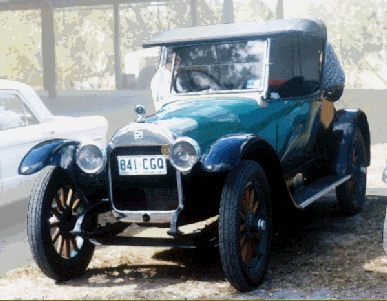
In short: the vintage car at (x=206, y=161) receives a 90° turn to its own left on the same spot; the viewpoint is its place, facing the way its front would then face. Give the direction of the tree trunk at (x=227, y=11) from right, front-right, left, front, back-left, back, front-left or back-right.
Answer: back-left

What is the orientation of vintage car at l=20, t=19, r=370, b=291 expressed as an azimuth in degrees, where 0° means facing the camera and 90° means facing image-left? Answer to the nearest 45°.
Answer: approximately 45°

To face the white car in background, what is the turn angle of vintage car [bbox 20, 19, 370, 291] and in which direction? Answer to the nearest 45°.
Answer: approximately 90° to its right
